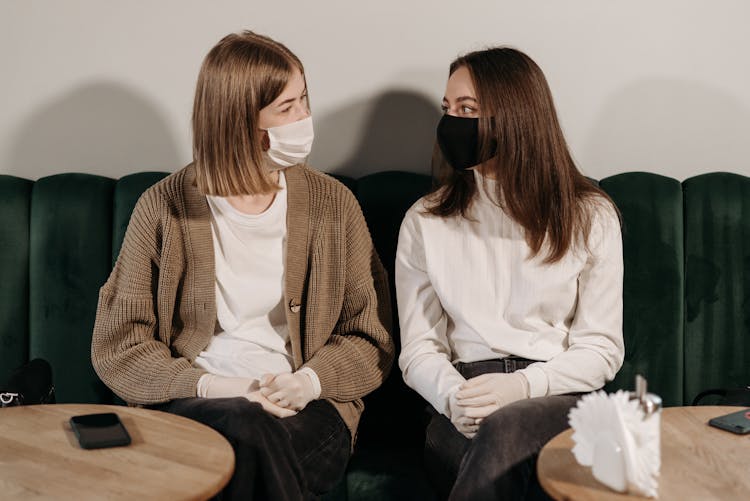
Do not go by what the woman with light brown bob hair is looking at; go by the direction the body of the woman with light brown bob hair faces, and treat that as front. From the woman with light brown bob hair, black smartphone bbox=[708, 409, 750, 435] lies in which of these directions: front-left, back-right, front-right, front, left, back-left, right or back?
front-left

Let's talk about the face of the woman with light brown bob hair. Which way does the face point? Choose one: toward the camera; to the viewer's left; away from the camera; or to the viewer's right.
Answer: to the viewer's right

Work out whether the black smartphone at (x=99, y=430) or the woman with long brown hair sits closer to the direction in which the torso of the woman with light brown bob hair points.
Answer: the black smartphone

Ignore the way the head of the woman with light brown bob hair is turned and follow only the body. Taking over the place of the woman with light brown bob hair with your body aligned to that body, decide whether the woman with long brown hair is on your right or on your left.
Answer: on your left

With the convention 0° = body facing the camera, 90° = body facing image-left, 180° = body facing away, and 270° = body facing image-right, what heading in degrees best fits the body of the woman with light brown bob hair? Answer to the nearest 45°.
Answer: approximately 0°

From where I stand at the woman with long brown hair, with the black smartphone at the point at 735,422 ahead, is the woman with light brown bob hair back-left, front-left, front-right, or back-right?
back-right

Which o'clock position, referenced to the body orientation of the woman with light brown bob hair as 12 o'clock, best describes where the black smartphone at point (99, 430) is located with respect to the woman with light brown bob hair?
The black smartphone is roughly at 1 o'clock from the woman with light brown bob hair.
